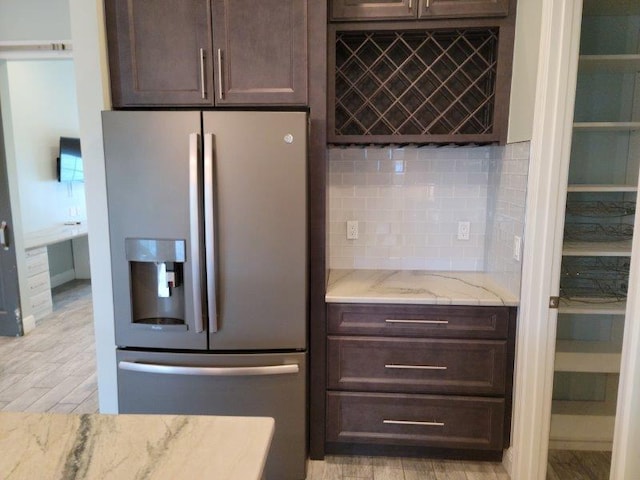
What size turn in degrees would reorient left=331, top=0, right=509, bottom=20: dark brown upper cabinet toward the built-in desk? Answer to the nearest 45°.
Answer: approximately 90° to its right

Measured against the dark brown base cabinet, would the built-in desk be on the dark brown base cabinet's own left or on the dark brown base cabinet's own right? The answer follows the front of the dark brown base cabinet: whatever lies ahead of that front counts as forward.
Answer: on the dark brown base cabinet's own right

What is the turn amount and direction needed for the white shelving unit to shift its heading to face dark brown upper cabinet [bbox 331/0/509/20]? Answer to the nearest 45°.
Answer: approximately 45° to its right

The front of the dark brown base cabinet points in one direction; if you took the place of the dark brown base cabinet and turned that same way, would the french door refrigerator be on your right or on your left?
on your right

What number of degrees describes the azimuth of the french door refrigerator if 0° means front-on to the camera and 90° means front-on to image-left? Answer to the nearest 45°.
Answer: approximately 0°

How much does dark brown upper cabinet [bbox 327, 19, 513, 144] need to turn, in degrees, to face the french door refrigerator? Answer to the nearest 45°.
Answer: approximately 45° to its right
